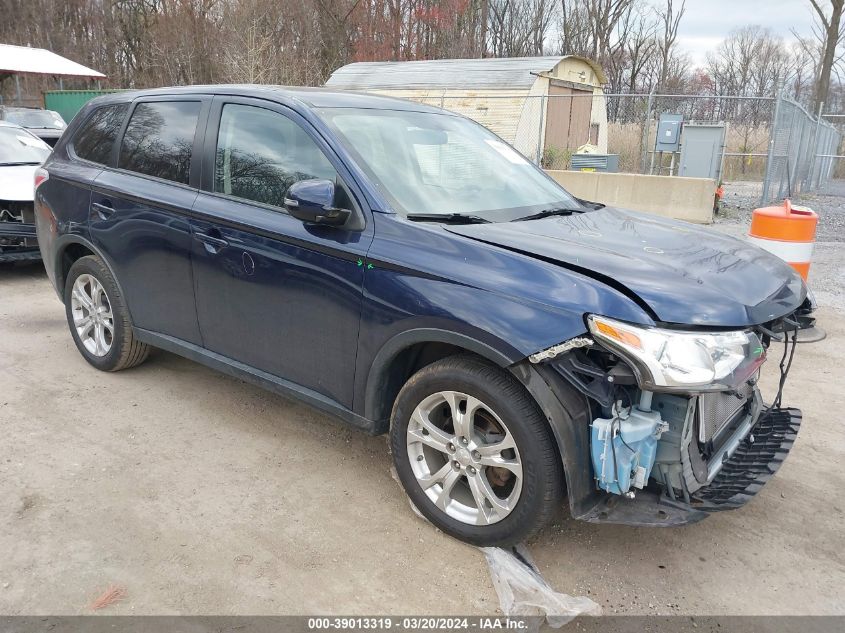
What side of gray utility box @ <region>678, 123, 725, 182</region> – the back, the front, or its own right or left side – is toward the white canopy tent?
right

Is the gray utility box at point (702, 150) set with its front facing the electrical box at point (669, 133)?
no

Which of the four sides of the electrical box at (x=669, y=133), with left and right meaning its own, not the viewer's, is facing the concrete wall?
front

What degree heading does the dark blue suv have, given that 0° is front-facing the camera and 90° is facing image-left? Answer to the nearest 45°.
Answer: approximately 315°

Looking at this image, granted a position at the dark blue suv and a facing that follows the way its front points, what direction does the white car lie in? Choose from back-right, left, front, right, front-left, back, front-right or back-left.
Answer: back

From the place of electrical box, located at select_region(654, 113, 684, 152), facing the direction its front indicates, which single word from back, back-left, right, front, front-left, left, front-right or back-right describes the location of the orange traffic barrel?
front

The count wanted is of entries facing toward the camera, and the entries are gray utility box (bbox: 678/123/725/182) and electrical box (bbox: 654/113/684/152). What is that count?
2

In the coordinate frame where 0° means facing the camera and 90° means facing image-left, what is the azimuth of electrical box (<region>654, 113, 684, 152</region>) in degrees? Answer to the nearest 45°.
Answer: approximately 0°

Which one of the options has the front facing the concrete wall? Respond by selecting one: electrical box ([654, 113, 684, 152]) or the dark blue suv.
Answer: the electrical box

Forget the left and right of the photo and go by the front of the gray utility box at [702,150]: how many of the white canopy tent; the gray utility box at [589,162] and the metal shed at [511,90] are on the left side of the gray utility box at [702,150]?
0

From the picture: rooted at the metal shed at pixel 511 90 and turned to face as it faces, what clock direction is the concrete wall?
The concrete wall is roughly at 1 o'clock from the metal shed.

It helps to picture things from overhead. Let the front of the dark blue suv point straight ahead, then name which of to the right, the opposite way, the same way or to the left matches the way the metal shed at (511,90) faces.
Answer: the same way

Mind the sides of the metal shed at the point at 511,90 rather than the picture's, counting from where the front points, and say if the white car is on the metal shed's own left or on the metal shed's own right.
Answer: on the metal shed's own right

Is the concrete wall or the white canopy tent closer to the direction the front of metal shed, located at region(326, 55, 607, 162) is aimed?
the concrete wall

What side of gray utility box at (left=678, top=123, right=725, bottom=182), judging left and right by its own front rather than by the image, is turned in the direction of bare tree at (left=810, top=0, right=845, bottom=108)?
back

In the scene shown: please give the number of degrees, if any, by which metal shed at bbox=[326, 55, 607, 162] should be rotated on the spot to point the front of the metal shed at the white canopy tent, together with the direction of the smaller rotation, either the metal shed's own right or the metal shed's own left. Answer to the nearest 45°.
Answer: approximately 135° to the metal shed's own right

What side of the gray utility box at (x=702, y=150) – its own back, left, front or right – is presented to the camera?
front
